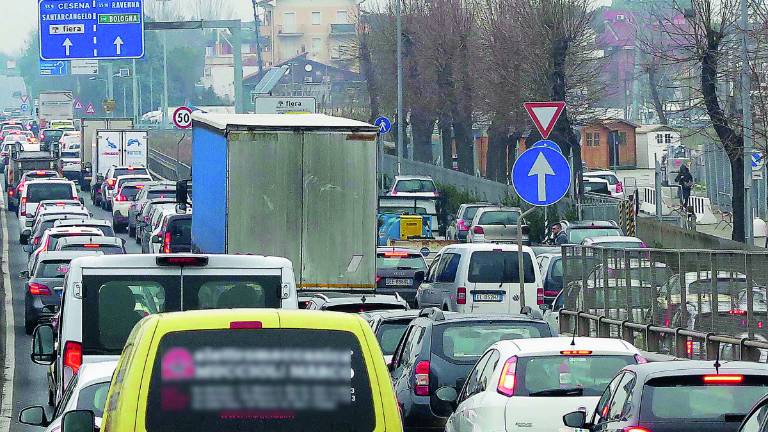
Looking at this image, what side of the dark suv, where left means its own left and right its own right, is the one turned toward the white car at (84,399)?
left

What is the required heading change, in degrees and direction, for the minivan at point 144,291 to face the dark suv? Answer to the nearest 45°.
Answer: approximately 45° to its right

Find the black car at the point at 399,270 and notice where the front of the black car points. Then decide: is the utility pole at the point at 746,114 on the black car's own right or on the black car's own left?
on the black car's own right

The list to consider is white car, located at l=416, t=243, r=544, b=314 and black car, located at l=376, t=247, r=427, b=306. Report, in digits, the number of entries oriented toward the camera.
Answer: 0

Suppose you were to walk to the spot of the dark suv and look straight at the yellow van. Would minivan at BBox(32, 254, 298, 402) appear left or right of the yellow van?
right

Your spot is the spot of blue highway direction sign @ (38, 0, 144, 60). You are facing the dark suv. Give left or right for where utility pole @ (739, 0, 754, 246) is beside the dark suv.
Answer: left

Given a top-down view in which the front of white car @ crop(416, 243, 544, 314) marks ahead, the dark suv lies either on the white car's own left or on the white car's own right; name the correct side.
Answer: on the white car's own left

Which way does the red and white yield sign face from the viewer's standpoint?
toward the camera

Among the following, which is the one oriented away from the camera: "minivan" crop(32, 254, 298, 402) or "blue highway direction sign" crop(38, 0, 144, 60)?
the minivan

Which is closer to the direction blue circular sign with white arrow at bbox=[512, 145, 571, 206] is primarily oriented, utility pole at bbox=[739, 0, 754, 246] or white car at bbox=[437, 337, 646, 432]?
the white car

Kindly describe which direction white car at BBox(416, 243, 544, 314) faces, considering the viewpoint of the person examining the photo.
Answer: facing away from the viewer and to the left of the viewer

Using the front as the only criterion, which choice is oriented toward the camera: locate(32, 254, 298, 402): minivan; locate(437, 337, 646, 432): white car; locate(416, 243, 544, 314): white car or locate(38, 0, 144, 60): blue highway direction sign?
the blue highway direction sign

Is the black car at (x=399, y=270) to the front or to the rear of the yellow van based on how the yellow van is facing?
to the front
